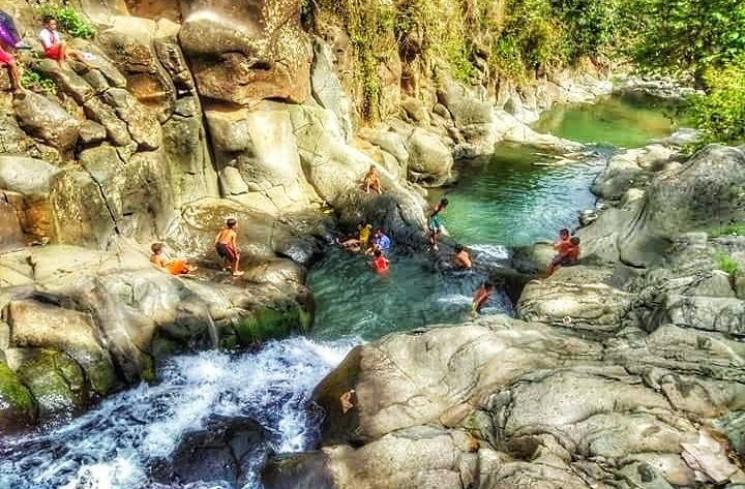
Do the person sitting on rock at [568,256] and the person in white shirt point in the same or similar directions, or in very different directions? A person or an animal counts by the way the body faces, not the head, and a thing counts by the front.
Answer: very different directions

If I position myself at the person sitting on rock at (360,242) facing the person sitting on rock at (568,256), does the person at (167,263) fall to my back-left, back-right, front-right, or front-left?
back-right

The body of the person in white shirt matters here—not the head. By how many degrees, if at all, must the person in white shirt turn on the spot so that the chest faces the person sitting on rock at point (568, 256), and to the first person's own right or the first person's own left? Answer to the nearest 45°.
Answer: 0° — they already face them

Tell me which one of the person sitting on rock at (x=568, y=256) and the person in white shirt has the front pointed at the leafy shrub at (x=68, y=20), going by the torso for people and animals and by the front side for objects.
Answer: the person sitting on rock

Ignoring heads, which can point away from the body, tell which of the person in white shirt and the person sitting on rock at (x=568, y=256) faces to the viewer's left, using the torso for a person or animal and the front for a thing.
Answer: the person sitting on rock

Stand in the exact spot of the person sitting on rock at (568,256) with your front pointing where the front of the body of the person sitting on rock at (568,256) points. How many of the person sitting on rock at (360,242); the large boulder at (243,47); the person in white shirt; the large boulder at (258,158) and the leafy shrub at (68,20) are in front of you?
5

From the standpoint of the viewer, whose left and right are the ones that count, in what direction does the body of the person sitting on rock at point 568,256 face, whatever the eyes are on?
facing to the left of the viewer
